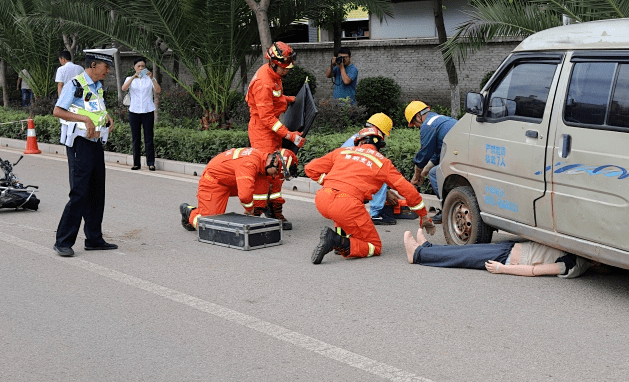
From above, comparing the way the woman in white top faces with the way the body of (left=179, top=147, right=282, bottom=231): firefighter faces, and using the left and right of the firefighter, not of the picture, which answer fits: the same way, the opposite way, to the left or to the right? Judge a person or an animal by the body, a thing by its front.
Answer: to the right

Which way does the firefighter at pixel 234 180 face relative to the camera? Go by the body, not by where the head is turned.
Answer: to the viewer's right

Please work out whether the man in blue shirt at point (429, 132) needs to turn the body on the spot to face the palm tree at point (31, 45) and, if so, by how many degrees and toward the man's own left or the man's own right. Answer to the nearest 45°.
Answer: approximately 45° to the man's own right

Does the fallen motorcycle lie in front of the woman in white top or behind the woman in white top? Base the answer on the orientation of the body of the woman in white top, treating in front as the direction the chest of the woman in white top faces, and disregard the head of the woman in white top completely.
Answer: in front

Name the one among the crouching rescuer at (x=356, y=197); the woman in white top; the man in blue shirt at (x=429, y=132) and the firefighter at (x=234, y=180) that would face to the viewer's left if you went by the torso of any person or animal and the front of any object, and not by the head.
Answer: the man in blue shirt

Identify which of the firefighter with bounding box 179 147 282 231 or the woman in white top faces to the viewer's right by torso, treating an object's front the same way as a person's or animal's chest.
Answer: the firefighter

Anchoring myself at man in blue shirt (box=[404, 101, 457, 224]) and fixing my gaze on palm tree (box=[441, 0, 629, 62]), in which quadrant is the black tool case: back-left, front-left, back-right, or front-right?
back-left

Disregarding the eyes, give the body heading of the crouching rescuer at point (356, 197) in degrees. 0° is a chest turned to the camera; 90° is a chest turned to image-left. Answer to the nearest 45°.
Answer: approximately 225°

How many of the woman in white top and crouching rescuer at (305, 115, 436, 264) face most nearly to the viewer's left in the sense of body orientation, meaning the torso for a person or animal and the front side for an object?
0

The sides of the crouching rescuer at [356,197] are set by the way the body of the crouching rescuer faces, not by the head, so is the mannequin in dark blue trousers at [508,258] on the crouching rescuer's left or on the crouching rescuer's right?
on the crouching rescuer's right

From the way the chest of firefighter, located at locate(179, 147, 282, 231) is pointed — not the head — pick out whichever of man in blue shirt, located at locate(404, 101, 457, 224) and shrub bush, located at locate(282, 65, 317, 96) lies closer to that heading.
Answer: the man in blue shirt
